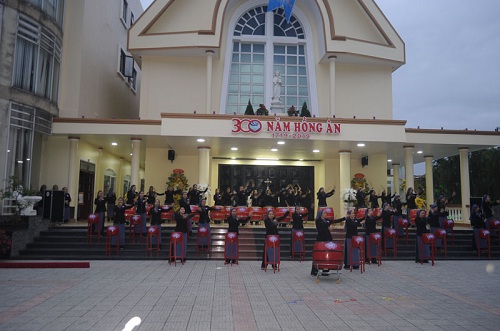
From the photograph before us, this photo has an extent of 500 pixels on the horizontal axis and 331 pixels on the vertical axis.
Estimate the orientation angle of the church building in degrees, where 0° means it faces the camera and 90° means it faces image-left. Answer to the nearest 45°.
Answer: approximately 0°

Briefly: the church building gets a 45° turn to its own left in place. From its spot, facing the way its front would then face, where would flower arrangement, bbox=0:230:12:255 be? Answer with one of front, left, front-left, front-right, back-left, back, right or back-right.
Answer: right

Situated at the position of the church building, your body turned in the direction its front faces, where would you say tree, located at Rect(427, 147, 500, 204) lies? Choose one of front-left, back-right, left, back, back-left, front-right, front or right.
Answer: back-left
